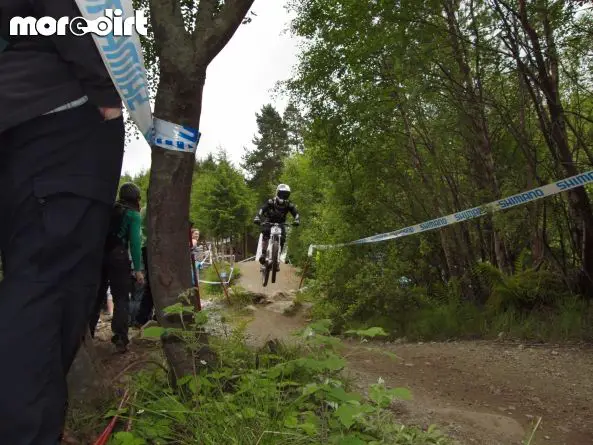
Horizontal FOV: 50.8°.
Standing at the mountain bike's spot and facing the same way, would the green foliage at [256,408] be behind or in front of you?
in front

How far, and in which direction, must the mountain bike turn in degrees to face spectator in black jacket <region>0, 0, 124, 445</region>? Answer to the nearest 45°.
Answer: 0° — it already faces them

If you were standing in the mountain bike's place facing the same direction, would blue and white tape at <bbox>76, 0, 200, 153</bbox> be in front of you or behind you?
in front

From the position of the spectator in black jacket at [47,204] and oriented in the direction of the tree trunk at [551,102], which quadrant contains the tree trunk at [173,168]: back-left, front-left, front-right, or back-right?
front-left

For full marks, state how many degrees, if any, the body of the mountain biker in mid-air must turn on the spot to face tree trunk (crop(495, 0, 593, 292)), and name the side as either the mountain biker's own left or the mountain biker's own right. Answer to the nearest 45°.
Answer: approximately 45° to the mountain biker's own left

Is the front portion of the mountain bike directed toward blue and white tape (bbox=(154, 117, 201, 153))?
yes

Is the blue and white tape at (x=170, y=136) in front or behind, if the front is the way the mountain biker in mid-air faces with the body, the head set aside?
in front

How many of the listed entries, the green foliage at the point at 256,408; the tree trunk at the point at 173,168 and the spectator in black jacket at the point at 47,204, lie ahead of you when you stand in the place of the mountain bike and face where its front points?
3

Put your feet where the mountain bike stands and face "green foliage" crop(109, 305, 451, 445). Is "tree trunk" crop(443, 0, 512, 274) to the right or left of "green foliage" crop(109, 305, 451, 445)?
left

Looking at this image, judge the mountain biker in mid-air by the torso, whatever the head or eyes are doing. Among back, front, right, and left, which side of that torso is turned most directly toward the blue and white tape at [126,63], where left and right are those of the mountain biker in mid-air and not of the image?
front

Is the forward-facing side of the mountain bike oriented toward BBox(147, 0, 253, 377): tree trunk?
yes

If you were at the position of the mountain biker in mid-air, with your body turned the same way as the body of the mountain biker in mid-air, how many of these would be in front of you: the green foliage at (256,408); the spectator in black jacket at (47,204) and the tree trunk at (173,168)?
3

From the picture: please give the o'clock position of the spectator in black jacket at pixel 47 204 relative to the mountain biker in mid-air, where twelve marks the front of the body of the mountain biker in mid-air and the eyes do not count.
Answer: The spectator in black jacket is roughly at 12 o'clock from the mountain biker in mid-air.

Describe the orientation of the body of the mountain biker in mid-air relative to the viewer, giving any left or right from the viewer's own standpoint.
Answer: facing the viewer
